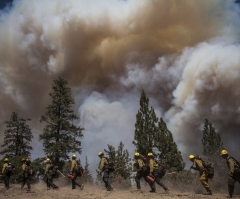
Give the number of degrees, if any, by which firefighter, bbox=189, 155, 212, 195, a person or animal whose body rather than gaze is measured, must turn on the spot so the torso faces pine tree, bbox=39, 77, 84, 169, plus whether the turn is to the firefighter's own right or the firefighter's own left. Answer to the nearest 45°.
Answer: approximately 45° to the firefighter's own right

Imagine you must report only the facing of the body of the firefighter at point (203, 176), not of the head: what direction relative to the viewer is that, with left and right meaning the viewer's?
facing to the left of the viewer
